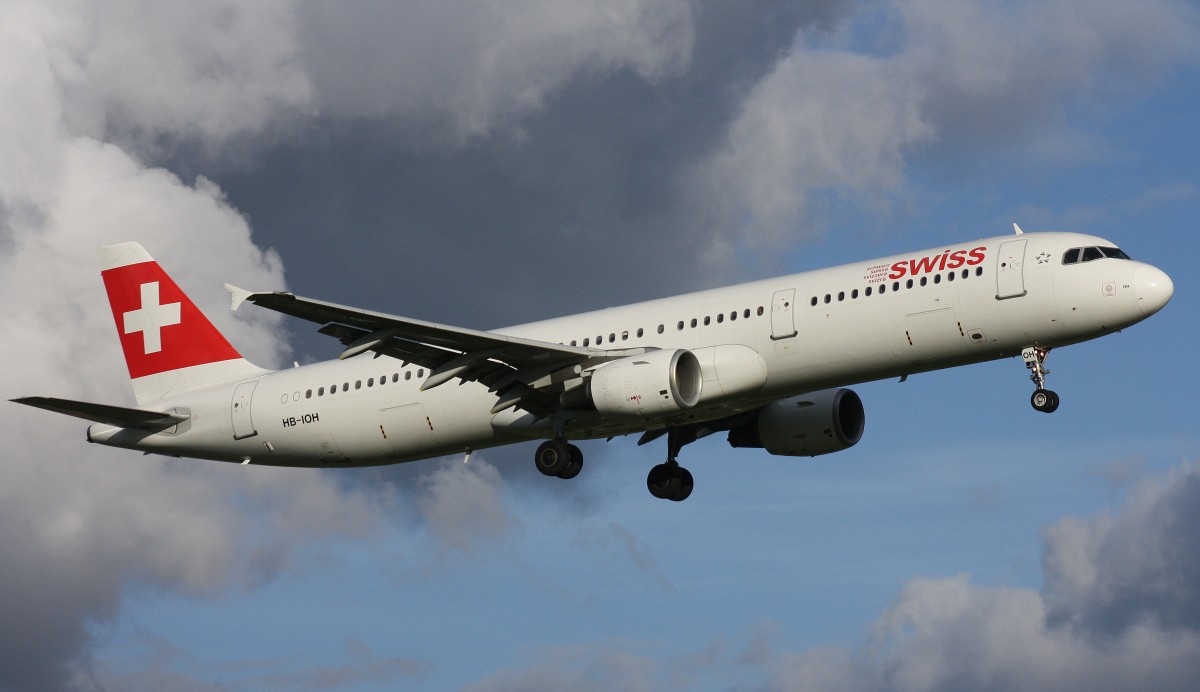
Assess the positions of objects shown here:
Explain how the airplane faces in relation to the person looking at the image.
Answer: facing the viewer and to the right of the viewer
